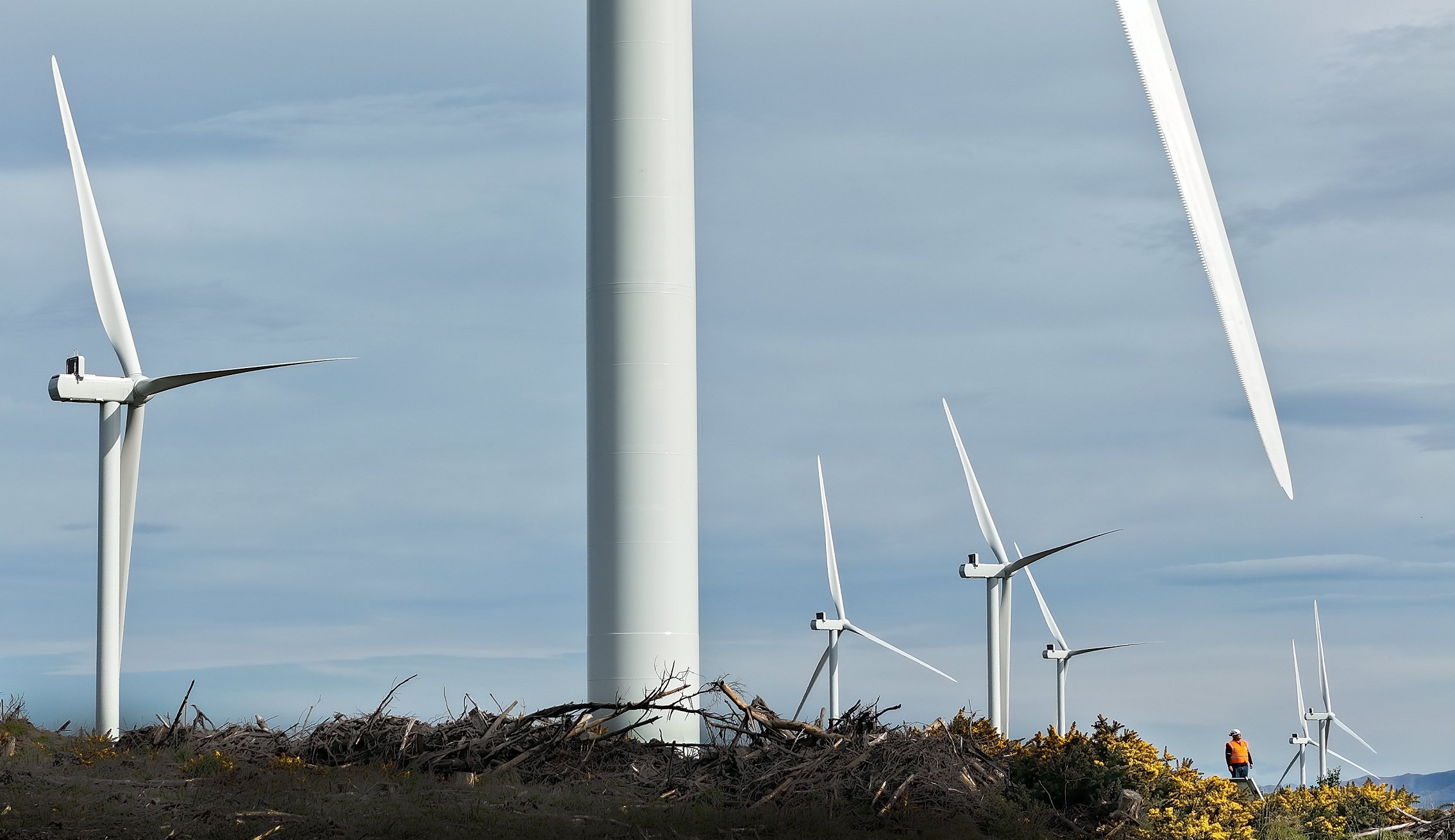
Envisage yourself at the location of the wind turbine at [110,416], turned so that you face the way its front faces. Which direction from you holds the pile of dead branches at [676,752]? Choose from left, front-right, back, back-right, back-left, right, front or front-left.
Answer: right

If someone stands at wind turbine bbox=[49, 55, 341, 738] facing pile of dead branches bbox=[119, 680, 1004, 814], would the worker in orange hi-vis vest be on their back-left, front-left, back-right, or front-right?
front-left

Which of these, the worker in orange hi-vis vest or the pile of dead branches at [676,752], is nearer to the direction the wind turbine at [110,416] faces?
the worker in orange hi-vis vest

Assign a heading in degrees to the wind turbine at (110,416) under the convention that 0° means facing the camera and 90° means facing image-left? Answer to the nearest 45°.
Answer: approximately 225°
